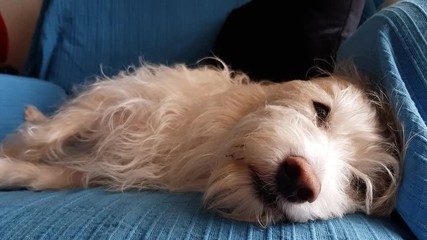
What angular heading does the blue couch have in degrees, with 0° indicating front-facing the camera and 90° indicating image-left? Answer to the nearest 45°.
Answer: approximately 0°

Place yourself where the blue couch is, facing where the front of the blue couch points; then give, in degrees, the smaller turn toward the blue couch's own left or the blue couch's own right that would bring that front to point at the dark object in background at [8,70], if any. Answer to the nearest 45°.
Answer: approximately 135° to the blue couch's own right
